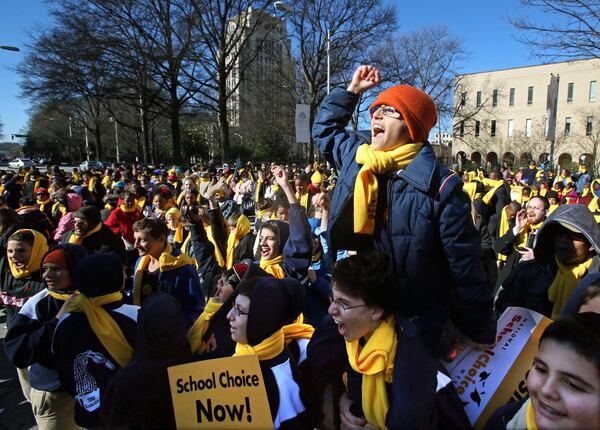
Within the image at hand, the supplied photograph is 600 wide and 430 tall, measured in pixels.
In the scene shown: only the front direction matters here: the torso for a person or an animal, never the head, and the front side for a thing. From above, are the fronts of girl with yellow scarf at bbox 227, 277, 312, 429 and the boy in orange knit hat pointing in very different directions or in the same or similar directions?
same or similar directions

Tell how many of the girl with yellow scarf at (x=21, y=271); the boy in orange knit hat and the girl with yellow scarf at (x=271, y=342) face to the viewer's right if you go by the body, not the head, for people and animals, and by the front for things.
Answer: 0

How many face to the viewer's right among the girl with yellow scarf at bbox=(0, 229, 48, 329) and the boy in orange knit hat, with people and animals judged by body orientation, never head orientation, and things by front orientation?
0

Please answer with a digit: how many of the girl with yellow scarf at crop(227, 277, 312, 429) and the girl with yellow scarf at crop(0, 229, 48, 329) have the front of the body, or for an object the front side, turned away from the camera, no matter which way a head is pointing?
0

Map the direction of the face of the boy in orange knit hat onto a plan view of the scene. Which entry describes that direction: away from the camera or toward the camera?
toward the camera

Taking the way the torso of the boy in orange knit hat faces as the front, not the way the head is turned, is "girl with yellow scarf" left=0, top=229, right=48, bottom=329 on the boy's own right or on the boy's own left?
on the boy's own right

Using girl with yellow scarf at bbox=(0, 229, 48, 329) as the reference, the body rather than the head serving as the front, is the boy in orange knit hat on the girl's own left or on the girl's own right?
on the girl's own left

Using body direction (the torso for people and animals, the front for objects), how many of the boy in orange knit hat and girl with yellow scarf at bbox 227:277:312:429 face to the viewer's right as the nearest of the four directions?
0

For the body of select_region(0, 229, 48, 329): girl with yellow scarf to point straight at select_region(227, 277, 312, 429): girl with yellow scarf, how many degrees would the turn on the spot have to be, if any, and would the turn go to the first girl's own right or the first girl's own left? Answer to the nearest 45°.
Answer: approximately 90° to the first girl's own left

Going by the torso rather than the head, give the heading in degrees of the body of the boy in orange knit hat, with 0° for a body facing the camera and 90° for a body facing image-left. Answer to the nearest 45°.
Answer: approximately 45°
